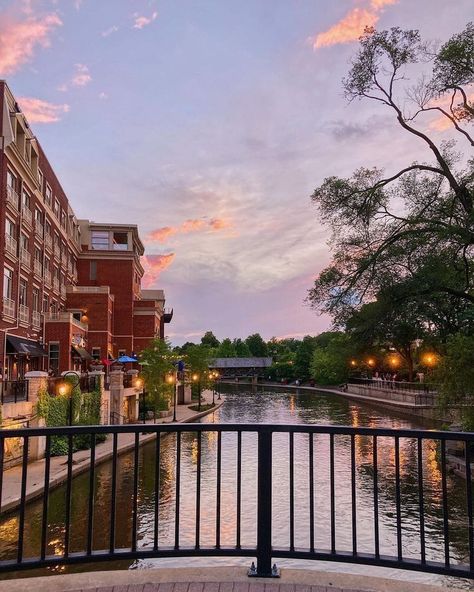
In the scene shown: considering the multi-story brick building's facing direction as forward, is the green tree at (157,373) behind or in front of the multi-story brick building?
in front

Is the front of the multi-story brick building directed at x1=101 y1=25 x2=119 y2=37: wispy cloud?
no

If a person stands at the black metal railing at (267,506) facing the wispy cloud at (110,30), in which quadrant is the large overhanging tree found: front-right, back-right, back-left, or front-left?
front-right

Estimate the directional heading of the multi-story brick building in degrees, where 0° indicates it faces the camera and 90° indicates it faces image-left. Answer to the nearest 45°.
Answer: approximately 270°

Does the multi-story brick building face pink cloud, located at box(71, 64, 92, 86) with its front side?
no

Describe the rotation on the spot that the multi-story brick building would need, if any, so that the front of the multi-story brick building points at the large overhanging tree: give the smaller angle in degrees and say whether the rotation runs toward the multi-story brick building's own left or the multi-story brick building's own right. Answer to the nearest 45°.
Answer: approximately 45° to the multi-story brick building's own right

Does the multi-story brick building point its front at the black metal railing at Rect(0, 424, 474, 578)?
no

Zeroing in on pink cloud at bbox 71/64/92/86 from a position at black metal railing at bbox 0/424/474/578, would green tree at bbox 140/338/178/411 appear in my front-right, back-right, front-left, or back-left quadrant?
front-right
